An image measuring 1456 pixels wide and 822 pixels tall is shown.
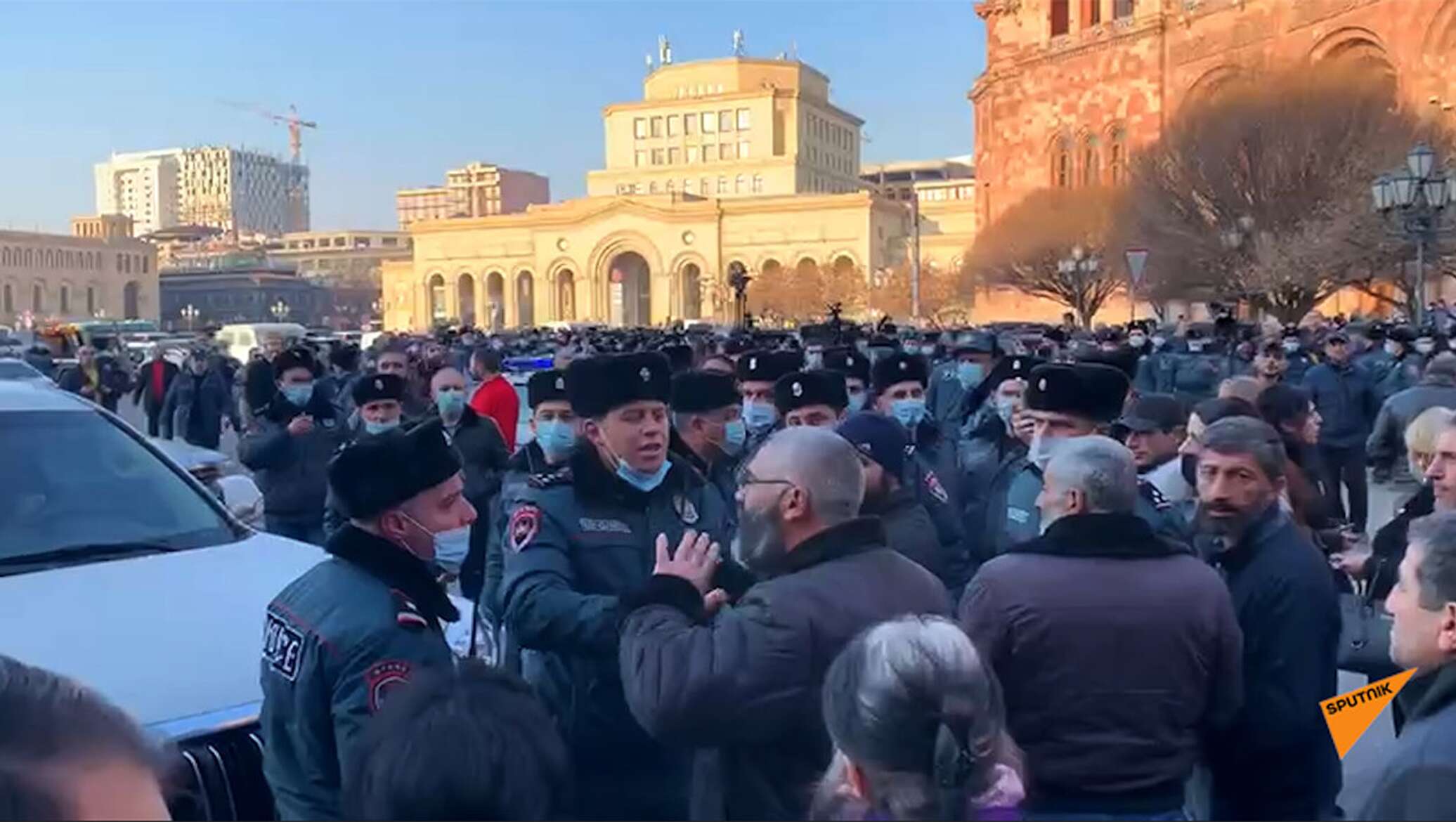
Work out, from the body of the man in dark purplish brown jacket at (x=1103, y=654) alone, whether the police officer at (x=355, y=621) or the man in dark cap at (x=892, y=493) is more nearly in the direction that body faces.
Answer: the man in dark cap

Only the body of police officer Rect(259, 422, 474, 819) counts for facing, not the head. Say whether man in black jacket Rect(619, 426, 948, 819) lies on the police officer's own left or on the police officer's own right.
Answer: on the police officer's own right

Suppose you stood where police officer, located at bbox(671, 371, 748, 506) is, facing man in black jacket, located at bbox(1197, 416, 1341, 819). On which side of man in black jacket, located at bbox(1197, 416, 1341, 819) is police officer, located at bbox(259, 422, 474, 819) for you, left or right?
right

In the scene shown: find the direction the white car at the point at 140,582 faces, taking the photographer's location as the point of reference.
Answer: facing the viewer and to the right of the viewer

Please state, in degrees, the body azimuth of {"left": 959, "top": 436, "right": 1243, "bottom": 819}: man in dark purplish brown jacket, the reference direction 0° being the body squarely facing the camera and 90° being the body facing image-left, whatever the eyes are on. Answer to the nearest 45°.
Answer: approximately 180°

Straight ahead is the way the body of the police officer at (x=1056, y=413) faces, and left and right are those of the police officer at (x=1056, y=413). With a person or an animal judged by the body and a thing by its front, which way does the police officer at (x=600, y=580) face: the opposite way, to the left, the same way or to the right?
to the left

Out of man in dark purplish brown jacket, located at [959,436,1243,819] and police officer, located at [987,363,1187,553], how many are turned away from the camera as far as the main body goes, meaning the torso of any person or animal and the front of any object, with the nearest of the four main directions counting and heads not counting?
1

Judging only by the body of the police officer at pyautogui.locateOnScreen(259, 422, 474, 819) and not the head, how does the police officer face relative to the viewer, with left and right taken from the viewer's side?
facing away from the viewer and to the right of the viewer

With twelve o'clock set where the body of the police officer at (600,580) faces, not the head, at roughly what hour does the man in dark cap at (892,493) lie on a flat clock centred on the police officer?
The man in dark cap is roughly at 9 o'clock from the police officer.

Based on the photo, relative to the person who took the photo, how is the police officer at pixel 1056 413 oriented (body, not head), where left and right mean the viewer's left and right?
facing the viewer and to the left of the viewer

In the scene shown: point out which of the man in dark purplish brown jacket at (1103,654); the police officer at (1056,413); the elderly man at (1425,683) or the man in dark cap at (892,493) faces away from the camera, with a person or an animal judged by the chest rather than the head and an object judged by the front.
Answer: the man in dark purplish brown jacket

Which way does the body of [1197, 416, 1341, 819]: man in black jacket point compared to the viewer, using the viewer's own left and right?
facing to the left of the viewer

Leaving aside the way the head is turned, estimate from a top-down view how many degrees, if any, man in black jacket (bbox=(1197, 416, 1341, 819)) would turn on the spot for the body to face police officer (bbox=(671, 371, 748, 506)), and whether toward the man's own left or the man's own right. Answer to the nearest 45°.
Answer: approximately 45° to the man's own right
